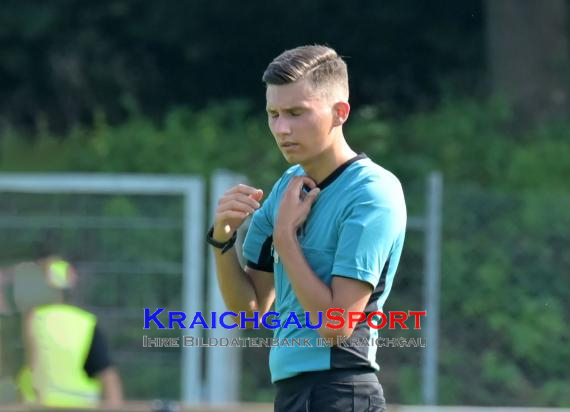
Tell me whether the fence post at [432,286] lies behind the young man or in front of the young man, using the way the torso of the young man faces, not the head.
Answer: behind

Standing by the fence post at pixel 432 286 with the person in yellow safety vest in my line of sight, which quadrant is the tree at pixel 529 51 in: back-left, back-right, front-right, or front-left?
back-right

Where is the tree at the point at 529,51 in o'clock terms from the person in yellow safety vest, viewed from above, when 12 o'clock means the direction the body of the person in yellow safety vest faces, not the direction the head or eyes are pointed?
The tree is roughly at 2 o'clock from the person in yellow safety vest.

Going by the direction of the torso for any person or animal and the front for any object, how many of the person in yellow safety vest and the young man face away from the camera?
1

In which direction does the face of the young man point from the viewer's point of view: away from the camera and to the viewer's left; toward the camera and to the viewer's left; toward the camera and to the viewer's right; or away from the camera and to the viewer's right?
toward the camera and to the viewer's left

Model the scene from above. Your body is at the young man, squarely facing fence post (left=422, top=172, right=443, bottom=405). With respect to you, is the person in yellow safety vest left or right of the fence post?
left

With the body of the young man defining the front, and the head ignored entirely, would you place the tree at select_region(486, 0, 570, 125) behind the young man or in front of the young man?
behind

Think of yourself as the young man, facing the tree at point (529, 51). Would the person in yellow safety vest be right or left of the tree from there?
left

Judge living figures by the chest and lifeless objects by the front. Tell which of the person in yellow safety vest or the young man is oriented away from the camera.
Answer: the person in yellow safety vest

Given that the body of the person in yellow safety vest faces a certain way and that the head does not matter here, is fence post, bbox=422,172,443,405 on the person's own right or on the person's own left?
on the person's own right
